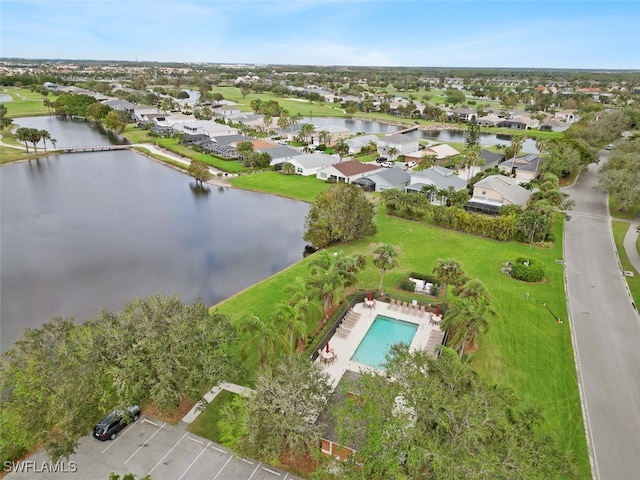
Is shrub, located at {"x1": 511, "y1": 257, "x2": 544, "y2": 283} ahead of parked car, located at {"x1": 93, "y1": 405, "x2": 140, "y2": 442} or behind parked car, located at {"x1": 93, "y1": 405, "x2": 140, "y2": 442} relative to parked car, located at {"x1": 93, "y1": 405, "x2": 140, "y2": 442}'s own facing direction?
ahead

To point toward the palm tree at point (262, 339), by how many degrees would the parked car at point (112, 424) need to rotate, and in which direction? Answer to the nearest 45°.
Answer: approximately 45° to its right

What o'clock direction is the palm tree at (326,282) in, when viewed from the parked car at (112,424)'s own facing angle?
The palm tree is roughly at 1 o'clock from the parked car.

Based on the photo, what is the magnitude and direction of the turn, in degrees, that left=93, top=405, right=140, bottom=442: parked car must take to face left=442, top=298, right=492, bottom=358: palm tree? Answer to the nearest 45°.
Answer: approximately 45° to its right

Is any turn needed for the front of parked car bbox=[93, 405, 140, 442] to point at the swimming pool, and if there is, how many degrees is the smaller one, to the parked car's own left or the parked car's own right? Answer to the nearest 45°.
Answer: approximately 45° to the parked car's own right

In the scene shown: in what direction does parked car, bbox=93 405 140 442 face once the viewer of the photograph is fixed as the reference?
facing away from the viewer and to the right of the viewer
